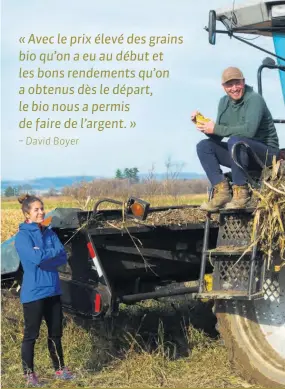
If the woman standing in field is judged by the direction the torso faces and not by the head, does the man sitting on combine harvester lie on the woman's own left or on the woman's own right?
on the woman's own left

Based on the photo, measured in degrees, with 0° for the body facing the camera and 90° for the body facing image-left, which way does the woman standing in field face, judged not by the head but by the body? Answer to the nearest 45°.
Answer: approximately 315°

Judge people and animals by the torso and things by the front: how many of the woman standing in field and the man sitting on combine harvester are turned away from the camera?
0

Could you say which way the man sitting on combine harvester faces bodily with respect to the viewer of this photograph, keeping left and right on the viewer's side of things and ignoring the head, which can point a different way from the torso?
facing the viewer and to the left of the viewer

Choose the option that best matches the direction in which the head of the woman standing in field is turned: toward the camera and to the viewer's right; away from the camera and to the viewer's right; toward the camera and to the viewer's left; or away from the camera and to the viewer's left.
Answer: toward the camera and to the viewer's right

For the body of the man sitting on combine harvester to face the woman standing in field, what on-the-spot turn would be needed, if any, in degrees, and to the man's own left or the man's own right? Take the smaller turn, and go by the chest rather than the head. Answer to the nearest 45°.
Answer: approximately 45° to the man's own right
